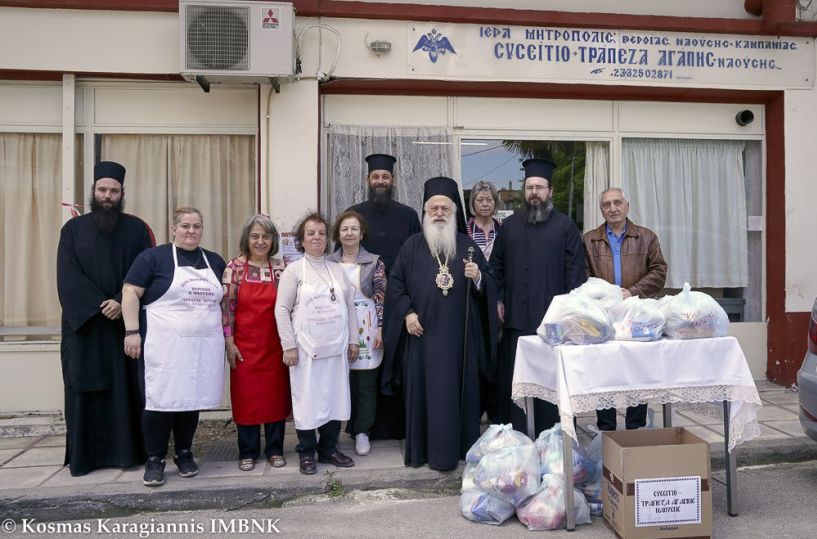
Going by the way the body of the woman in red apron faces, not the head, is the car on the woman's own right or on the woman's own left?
on the woman's own left

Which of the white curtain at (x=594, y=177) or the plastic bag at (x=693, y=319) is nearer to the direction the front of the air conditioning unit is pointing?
the plastic bag

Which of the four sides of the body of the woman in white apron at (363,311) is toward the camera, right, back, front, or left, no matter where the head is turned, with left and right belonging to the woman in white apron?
front

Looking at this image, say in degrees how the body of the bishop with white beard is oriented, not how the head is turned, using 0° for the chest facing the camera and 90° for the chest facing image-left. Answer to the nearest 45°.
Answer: approximately 0°

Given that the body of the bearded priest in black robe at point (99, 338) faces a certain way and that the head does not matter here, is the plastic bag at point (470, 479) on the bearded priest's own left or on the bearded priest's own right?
on the bearded priest's own left
